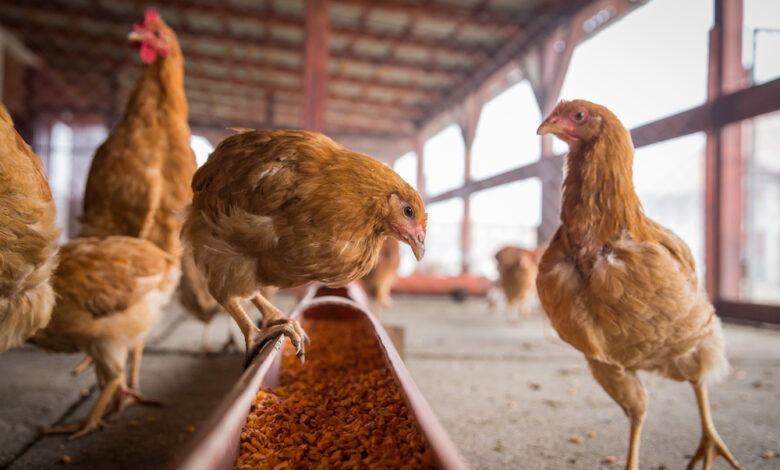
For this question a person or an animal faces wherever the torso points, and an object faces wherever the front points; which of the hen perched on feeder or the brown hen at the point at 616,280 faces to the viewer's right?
the hen perched on feeder

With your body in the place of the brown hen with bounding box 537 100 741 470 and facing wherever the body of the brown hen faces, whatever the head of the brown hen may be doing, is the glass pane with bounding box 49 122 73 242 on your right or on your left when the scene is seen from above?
on your right

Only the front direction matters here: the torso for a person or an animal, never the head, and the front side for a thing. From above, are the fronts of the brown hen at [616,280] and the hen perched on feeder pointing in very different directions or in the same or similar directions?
very different directions

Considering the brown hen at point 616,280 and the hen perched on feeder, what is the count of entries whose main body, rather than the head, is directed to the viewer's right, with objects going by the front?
1

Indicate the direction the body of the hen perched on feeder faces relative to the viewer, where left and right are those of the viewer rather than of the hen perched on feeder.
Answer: facing to the right of the viewer

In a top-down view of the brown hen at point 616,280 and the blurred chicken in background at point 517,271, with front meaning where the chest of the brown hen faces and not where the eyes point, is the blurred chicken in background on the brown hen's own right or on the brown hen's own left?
on the brown hen's own right

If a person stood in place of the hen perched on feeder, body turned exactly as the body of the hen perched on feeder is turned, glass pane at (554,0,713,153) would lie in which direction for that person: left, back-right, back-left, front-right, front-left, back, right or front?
front

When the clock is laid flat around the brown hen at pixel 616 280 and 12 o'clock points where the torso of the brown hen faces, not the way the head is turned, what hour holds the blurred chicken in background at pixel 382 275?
The blurred chicken in background is roughly at 3 o'clock from the brown hen.

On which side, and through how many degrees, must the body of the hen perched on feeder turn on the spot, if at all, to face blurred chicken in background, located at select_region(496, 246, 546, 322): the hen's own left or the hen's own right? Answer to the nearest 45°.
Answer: approximately 45° to the hen's own left

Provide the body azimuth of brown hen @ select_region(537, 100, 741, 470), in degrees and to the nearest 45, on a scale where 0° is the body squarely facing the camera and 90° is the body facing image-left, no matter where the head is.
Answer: approximately 45°
